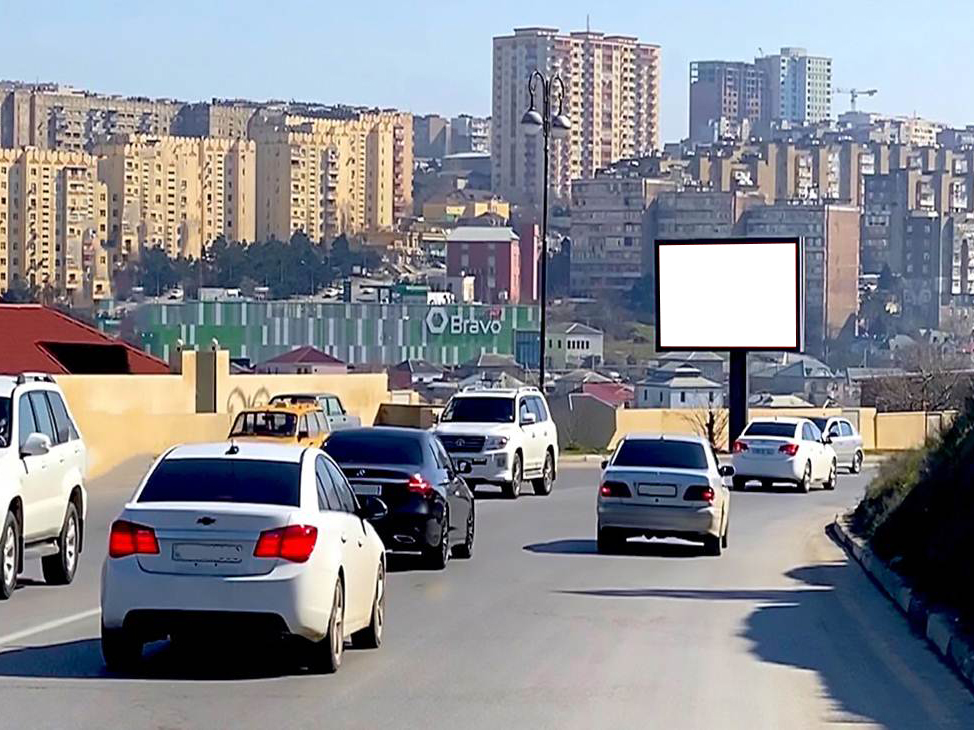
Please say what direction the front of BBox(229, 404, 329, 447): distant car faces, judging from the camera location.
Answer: facing the viewer and to the left of the viewer

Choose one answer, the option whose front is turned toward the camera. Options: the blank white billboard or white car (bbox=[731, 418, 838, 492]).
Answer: the blank white billboard

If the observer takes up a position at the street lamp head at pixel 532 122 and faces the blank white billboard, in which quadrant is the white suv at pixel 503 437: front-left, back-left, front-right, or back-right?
back-right

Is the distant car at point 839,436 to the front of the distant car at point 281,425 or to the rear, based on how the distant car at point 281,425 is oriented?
to the rear

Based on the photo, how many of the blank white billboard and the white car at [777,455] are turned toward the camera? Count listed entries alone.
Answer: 1

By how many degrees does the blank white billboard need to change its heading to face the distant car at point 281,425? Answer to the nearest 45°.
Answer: approximately 45° to its right

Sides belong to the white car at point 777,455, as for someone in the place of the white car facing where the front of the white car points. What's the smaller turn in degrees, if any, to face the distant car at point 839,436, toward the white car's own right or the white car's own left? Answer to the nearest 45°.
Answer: approximately 45° to the white car's own left

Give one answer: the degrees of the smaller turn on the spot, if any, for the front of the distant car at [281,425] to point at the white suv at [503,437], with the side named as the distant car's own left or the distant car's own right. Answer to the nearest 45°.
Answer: approximately 135° to the distant car's own left

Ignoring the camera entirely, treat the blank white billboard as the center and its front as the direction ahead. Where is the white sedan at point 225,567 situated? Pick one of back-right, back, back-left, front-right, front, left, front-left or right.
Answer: front

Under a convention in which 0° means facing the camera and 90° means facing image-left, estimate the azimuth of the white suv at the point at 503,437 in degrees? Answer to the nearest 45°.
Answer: approximately 45°

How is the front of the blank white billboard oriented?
toward the camera

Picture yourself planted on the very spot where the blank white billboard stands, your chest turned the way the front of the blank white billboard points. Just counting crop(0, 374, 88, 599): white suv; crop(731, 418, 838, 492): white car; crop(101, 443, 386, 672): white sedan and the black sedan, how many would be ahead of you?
4

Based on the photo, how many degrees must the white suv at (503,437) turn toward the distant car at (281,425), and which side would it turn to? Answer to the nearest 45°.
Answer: approximately 45° to its right

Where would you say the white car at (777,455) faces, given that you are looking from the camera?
facing away from the viewer and to the right of the viewer

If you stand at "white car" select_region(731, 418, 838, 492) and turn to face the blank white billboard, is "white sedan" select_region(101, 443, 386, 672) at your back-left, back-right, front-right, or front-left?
back-left
